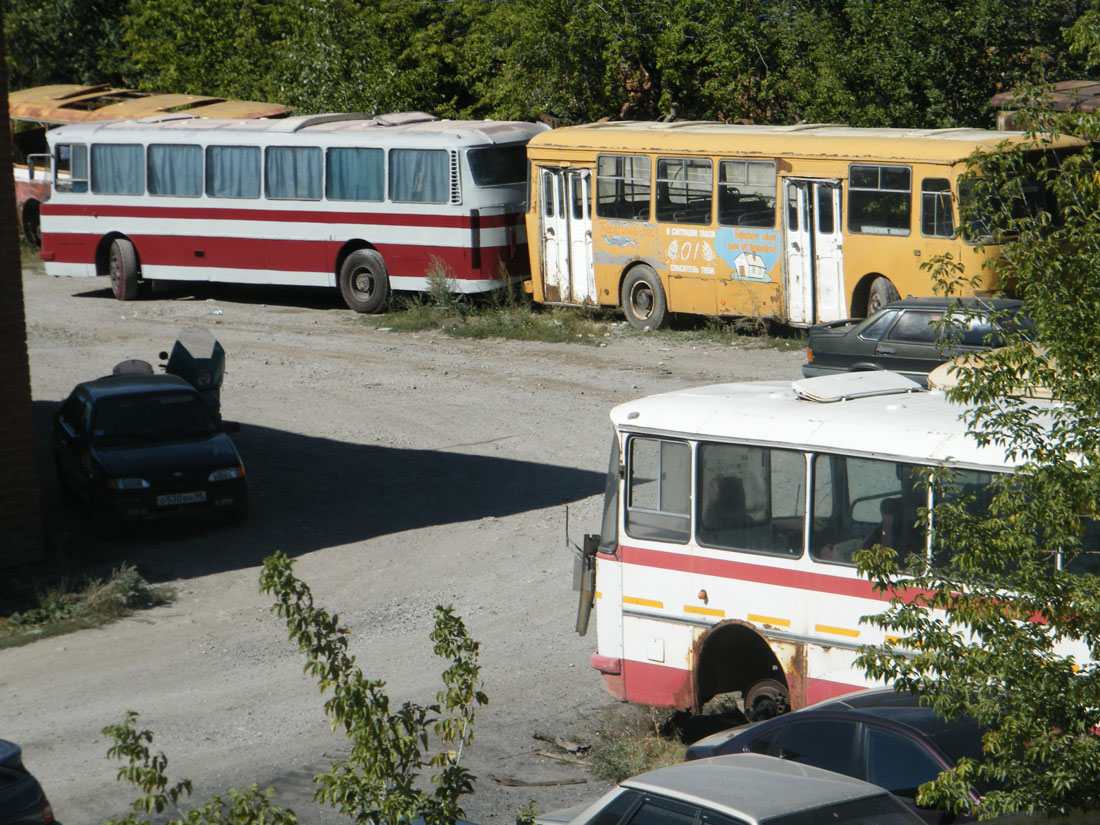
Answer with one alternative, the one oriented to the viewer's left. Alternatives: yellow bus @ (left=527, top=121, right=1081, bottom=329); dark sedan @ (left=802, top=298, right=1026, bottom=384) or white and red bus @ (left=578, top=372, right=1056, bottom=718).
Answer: the white and red bus

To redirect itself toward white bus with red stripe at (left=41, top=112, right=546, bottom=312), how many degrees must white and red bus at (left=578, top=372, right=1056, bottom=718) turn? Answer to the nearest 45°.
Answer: approximately 45° to its right

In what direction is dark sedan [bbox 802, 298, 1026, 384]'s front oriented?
to the viewer's right

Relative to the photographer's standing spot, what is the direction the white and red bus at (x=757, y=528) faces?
facing to the left of the viewer

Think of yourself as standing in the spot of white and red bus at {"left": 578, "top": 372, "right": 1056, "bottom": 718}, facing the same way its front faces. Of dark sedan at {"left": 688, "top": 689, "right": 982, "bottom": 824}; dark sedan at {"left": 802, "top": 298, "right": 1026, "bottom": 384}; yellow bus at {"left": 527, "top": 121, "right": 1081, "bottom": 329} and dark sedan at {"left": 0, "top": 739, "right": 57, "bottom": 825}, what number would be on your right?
2

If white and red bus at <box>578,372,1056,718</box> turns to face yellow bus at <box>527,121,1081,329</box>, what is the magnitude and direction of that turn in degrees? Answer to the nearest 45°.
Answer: approximately 90° to its right
